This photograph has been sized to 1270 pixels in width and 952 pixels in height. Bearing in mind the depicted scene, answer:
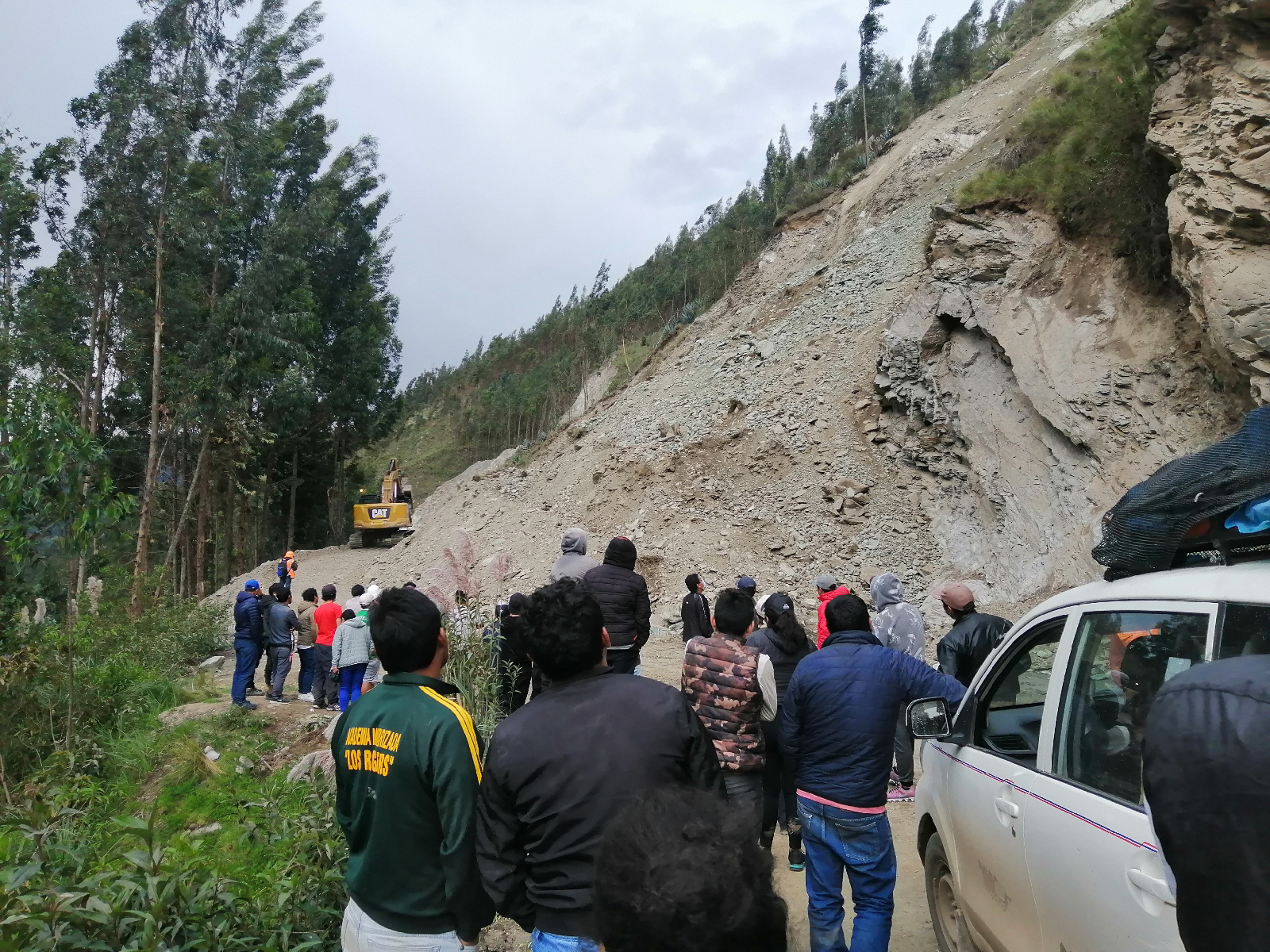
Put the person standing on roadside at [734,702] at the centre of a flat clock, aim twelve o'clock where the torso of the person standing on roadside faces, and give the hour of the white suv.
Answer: The white suv is roughly at 5 o'clock from the person standing on roadside.

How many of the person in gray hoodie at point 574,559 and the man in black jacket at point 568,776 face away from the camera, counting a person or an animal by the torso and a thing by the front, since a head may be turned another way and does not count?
2

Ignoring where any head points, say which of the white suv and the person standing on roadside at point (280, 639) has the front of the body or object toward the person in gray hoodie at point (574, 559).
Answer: the white suv

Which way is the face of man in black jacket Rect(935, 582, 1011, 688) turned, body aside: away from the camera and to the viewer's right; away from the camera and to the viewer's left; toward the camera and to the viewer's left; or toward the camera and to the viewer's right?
away from the camera and to the viewer's left

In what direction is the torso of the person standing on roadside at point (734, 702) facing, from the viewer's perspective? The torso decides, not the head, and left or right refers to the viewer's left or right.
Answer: facing away from the viewer

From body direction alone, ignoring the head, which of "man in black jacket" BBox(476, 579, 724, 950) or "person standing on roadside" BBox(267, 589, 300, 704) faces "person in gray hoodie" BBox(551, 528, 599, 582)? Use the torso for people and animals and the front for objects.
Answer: the man in black jacket

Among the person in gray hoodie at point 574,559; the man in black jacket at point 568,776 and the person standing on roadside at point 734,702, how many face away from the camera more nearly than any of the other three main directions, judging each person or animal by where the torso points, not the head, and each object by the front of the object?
3

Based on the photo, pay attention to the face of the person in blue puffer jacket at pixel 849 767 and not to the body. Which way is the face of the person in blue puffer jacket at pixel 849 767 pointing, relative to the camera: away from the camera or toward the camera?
away from the camera

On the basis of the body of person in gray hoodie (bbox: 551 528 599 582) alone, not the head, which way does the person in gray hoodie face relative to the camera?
away from the camera

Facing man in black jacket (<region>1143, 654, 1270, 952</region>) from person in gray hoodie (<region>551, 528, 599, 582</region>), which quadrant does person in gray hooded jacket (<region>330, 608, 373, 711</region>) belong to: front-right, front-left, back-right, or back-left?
back-right

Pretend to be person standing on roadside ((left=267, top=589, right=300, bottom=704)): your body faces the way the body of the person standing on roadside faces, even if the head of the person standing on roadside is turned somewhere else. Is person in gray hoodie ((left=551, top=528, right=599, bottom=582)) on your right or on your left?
on your right

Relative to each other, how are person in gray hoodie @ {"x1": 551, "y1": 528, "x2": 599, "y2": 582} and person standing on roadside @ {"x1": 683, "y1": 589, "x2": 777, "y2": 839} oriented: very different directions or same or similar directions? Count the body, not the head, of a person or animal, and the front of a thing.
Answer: same or similar directions

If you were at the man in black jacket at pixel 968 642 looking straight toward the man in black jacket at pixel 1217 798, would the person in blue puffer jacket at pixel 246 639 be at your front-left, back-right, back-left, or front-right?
back-right

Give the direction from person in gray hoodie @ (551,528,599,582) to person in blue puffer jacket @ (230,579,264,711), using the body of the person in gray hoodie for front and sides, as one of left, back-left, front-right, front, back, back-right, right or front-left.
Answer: front-left

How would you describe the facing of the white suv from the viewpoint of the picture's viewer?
facing away from the viewer and to the left of the viewer

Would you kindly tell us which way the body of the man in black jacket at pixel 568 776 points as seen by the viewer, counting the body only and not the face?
away from the camera

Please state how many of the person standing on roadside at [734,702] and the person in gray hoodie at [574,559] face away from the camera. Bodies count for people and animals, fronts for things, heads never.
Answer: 2

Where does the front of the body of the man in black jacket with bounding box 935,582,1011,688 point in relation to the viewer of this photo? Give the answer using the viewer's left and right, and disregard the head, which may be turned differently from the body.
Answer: facing away from the viewer and to the left of the viewer

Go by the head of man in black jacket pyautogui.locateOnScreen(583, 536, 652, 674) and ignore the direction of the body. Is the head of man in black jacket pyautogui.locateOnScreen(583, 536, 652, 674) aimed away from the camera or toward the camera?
away from the camera
